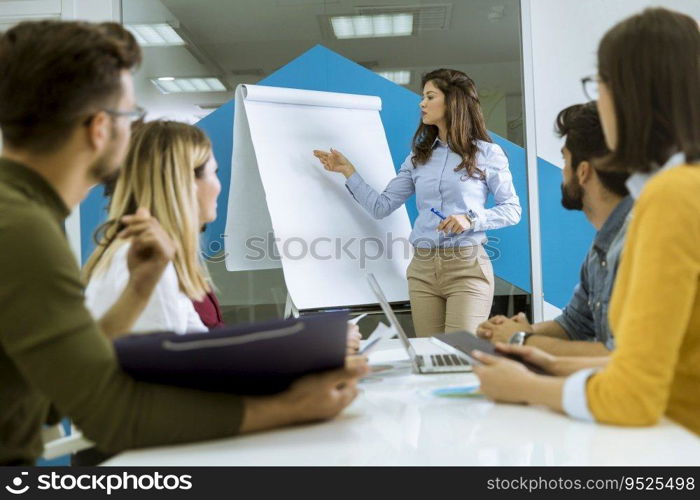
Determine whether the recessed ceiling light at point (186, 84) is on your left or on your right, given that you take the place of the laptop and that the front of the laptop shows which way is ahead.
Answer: on your left

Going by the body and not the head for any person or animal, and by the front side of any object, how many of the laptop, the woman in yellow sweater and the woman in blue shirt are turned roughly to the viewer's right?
1

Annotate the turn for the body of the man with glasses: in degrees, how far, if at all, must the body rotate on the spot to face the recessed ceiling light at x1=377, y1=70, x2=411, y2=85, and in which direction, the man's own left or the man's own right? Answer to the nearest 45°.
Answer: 0° — they already face it

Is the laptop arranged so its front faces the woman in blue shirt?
no

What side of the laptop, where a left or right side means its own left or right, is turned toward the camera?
right

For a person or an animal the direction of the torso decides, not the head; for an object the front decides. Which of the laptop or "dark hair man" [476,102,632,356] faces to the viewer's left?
the dark hair man

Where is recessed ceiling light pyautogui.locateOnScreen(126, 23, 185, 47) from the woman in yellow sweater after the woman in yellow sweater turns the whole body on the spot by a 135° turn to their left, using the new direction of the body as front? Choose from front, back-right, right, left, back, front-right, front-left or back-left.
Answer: back-right

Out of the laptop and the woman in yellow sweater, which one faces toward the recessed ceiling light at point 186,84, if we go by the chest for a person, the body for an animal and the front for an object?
the woman in yellow sweater

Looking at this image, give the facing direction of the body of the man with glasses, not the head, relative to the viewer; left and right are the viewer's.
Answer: facing away from the viewer and to the right of the viewer

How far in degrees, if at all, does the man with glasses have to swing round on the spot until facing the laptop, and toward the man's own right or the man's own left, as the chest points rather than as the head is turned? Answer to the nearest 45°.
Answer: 0° — they already face it

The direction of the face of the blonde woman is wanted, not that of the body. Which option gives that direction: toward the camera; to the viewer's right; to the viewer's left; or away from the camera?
to the viewer's right

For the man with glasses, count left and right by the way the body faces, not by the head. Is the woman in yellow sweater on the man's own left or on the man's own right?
on the man's own right

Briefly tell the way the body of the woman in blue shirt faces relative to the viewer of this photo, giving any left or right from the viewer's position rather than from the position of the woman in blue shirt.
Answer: facing the viewer and to the left of the viewer

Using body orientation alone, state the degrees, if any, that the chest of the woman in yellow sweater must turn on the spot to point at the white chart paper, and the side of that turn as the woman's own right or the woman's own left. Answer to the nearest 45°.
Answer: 0° — they already face it

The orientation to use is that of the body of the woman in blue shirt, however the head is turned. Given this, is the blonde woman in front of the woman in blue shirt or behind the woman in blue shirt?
in front

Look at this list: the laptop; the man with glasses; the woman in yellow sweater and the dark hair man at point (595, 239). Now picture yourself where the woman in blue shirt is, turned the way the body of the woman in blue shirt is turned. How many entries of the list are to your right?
0

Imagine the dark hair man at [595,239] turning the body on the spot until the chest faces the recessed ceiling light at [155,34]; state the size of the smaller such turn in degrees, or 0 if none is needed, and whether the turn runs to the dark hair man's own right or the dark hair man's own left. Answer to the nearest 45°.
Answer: approximately 45° to the dark hair man's own right

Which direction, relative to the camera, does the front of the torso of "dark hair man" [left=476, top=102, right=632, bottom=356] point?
to the viewer's left

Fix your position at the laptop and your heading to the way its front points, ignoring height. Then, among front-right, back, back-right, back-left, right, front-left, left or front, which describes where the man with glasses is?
back-right

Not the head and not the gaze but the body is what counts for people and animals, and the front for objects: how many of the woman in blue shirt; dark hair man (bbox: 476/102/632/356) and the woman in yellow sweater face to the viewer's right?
0
